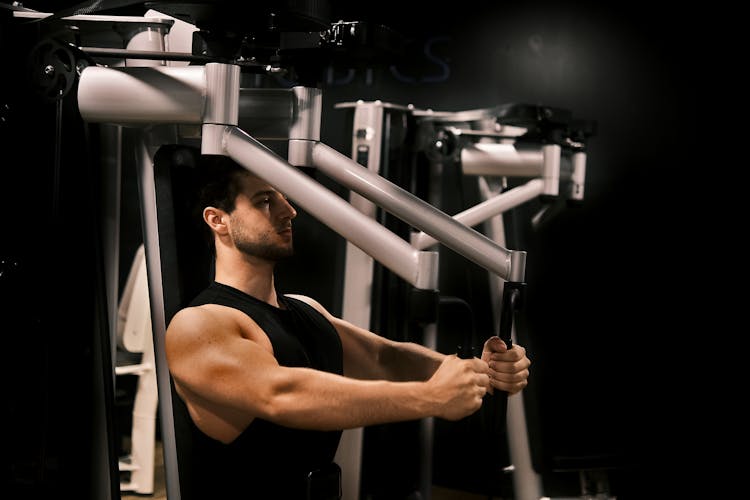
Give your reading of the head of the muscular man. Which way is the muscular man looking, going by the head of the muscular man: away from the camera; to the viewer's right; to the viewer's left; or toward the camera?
to the viewer's right

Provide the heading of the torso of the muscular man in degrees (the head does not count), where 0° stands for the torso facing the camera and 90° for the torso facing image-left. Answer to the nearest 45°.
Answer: approximately 315°
